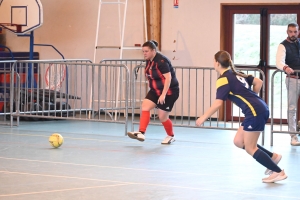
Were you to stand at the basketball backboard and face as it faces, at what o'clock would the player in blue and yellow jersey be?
The player in blue and yellow jersey is roughly at 10 o'clock from the basketball backboard.

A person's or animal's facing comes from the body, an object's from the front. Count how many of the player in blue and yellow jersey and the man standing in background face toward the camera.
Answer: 1

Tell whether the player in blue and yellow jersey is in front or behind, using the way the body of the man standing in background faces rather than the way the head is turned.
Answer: in front

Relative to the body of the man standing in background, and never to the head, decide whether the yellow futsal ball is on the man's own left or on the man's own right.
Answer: on the man's own right

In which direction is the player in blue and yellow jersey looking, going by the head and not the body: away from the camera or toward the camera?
away from the camera

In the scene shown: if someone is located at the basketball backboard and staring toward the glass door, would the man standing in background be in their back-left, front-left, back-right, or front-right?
front-right

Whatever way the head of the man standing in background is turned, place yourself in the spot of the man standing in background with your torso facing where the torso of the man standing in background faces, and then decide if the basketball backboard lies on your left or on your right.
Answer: on your right

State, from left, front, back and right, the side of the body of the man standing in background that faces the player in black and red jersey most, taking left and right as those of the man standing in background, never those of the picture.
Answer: right

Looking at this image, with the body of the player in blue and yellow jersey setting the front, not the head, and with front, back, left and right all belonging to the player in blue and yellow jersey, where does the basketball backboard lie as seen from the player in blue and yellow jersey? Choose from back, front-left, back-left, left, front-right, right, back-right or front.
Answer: front

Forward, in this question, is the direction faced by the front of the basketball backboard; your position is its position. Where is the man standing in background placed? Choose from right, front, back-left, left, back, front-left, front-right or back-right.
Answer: left

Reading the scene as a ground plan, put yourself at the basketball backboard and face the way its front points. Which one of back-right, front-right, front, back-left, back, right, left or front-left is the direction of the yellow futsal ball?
front-left

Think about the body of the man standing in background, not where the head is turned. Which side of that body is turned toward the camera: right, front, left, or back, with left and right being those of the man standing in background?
front
